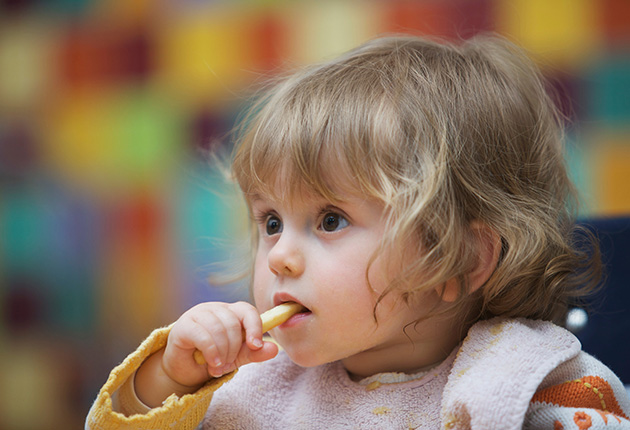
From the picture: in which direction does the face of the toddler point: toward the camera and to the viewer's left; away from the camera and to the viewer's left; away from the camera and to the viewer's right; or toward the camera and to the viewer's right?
toward the camera and to the viewer's left

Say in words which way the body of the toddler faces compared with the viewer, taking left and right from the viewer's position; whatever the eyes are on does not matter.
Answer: facing the viewer and to the left of the viewer
